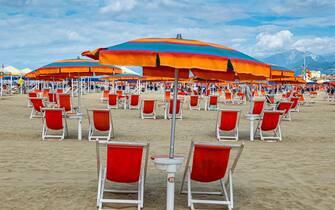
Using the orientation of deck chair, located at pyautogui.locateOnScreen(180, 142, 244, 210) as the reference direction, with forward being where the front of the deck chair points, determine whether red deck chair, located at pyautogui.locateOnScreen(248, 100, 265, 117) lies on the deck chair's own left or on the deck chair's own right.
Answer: on the deck chair's own right

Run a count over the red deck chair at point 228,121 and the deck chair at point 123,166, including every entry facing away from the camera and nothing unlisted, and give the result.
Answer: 2

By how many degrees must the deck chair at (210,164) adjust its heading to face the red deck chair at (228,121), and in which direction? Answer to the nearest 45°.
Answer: approximately 45° to its right

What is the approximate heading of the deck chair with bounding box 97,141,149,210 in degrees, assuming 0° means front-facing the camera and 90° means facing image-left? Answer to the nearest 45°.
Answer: approximately 180°

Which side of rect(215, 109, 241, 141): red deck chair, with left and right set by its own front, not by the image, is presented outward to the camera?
back

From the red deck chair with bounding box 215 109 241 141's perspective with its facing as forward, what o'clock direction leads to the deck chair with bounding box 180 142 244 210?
The deck chair is roughly at 6 o'clock from the red deck chair.
